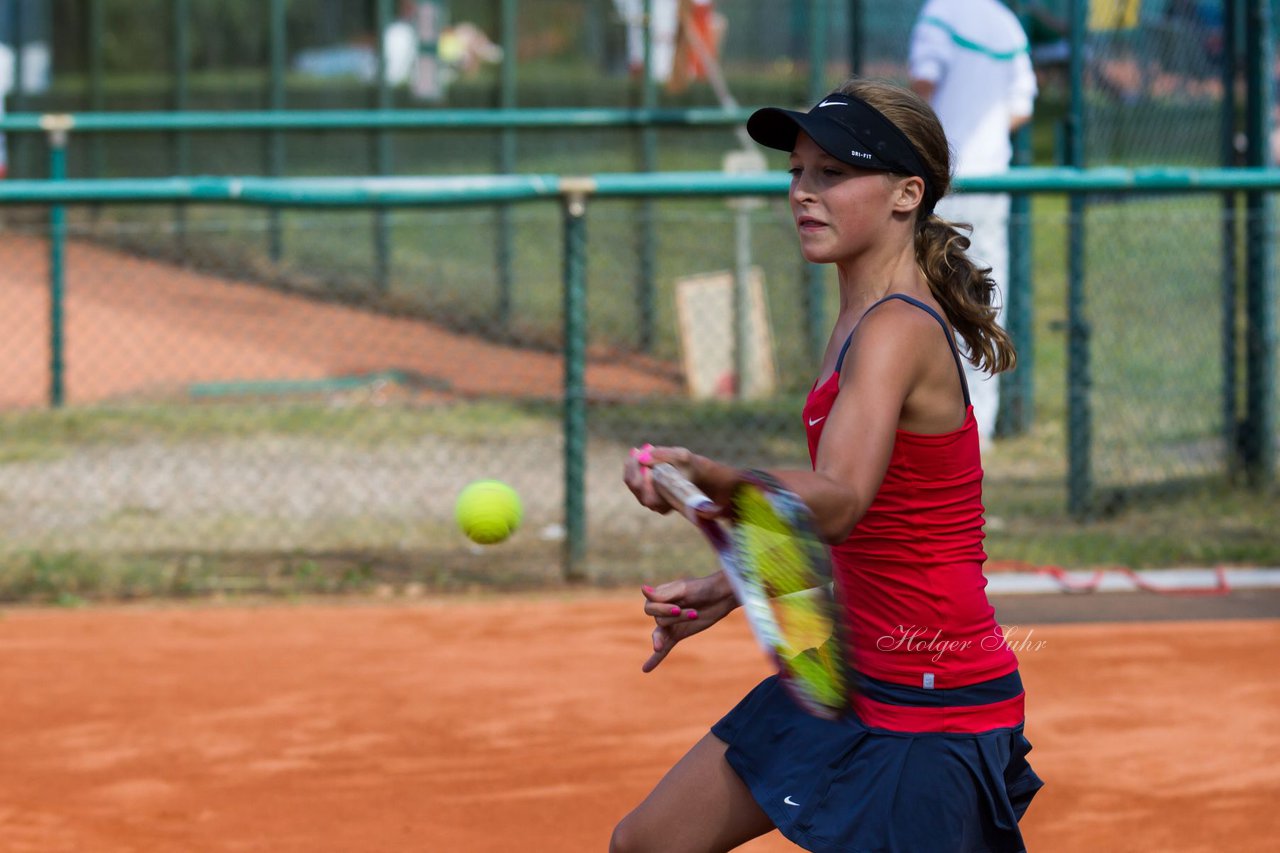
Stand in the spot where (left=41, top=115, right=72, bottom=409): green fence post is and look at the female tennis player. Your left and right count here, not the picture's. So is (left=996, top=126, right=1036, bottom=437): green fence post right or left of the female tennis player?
left

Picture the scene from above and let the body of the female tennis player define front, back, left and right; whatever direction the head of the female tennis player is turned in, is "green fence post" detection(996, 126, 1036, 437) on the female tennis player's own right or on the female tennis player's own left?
on the female tennis player's own right

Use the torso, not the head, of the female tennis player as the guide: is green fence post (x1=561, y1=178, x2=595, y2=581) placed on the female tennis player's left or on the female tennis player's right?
on the female tennis player's right

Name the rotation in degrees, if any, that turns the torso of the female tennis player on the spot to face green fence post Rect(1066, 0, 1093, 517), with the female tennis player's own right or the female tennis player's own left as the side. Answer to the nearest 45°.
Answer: approximately 90° to the female tennis player's own right

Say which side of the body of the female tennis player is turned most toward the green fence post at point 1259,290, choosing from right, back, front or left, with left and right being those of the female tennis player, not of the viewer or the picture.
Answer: right

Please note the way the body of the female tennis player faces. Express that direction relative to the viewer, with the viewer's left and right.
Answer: facing to the left of the viewer

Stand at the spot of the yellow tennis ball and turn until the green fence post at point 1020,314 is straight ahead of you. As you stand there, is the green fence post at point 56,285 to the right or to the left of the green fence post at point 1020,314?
left
